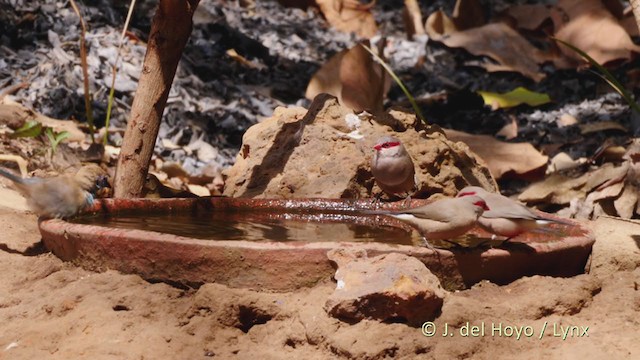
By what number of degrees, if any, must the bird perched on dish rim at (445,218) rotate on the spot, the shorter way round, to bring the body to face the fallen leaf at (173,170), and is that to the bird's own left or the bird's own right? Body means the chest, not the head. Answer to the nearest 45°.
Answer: approximately 135° to the bird's own left

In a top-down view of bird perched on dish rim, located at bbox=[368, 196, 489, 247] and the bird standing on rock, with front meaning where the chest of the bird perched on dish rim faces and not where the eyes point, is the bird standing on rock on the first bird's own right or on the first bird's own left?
on the first bird's own left

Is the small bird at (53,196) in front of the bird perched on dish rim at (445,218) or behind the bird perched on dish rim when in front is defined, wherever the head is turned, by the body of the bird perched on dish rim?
behind

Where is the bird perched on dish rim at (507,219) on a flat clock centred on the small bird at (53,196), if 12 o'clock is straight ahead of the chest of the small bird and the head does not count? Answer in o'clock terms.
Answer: The bird perched on dish rim is roughly at 1 o'clock from the small bird.

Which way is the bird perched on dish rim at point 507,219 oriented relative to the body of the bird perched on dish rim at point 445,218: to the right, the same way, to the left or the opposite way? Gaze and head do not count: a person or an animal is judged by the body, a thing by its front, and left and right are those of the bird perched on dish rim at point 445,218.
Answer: the opposite way

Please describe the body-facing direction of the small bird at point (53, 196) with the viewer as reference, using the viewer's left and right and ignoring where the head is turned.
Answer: facing to the right of the viewer

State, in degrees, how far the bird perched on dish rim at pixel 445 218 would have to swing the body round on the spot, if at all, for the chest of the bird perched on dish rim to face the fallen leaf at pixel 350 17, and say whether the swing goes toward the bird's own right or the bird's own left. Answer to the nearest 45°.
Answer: approximately 90° to the bird's own left

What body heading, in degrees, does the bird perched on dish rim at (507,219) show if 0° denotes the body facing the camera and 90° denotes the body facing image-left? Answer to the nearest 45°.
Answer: approximately 90°

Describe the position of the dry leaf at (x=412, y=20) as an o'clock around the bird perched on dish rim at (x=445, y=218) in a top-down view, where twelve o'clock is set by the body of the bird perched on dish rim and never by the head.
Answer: The dry leaf is roughly at 9 o'clock from the bird perched on dish rim.

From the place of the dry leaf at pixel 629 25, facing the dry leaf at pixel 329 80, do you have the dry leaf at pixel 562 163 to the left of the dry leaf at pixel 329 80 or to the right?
left

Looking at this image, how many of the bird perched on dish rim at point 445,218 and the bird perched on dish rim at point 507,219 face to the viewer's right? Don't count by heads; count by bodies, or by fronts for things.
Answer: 1

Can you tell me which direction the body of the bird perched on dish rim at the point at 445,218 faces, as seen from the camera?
to the viewer's right
